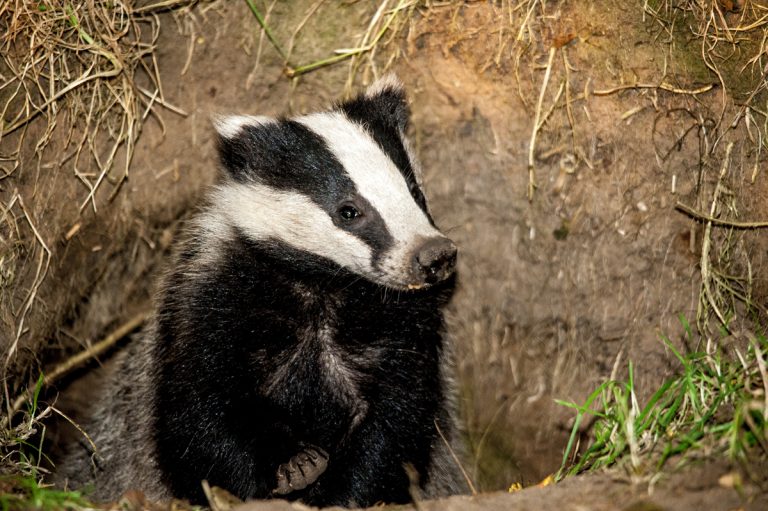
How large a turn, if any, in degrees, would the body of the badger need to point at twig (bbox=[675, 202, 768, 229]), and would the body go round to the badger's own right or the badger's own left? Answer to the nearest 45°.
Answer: approximately 45° to the badger's own left

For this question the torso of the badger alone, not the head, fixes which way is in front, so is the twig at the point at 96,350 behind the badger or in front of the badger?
behind

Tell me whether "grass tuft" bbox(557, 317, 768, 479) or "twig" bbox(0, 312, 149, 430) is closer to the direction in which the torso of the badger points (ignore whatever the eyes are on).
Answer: the grass tuft

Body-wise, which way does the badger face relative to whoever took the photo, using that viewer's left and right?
facing the viewer and to the right of the viewer

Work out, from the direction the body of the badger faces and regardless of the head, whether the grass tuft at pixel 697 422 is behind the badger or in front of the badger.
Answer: in front
